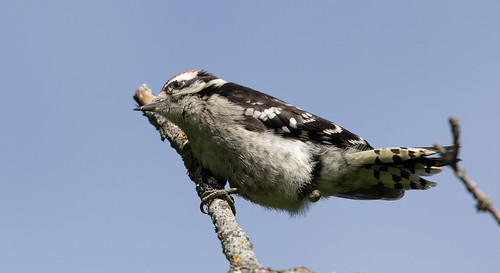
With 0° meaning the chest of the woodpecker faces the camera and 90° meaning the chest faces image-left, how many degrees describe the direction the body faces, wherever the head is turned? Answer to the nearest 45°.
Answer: approximately 90°
